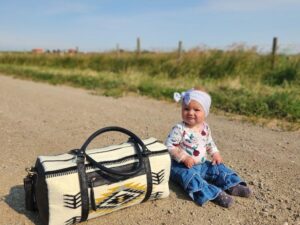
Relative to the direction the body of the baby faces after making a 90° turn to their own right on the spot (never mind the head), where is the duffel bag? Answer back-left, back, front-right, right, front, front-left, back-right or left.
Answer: front

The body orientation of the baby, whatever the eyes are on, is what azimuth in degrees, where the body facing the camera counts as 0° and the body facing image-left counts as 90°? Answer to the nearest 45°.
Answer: approximately 315°
